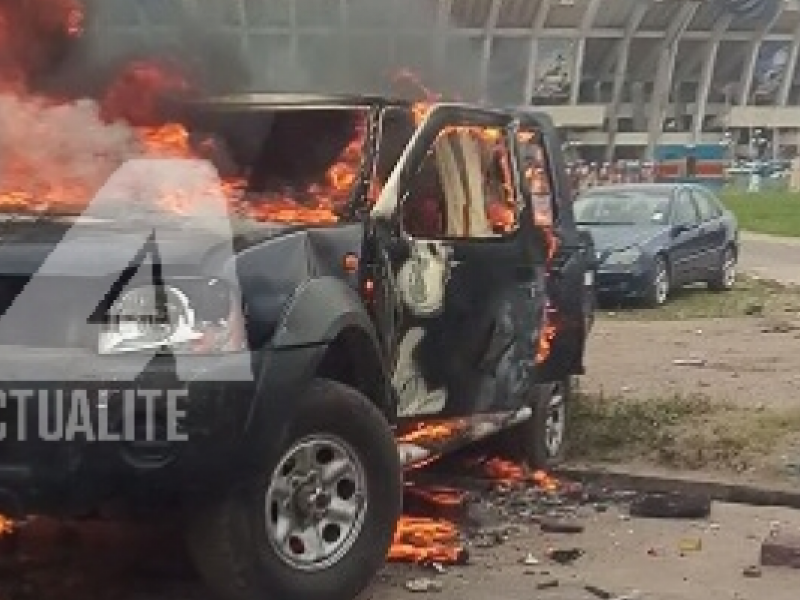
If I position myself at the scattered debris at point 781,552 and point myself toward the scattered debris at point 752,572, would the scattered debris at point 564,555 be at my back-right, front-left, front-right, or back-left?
front-right

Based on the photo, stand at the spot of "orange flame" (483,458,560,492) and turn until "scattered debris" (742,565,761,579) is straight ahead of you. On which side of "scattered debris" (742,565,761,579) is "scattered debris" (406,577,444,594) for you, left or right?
right

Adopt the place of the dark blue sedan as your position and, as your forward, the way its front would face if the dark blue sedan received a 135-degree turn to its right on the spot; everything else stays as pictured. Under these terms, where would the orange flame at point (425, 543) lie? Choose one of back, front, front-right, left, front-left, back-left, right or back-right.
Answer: back

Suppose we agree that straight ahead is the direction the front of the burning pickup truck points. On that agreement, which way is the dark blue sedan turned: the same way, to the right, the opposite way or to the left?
the same way

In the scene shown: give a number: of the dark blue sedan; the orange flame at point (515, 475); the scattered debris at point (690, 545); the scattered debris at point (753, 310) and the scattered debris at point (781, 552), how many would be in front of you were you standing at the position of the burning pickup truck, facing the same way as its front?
0

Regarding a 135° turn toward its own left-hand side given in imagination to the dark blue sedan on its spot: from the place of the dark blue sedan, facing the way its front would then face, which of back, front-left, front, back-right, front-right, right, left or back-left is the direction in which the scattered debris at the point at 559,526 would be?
right

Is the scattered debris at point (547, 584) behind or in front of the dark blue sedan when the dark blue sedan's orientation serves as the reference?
in front

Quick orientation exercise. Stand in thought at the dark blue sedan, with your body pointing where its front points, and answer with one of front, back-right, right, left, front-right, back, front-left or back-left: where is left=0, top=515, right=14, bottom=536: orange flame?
front-left

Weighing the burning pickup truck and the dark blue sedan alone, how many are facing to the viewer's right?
0

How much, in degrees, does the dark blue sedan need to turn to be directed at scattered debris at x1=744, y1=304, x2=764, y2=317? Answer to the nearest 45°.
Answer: approximately 90° to its left

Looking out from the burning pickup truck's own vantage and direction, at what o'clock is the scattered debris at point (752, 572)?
The scattered debris is roughly at 9 o'clock from the burning pickup truck.

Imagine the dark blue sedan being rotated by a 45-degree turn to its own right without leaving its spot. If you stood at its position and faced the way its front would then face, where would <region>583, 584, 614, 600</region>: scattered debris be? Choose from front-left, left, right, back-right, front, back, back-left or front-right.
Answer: left

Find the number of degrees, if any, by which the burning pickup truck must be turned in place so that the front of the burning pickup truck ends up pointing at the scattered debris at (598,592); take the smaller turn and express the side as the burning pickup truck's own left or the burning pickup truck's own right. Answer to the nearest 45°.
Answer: approximately 135° to the burning pickup truck's own left

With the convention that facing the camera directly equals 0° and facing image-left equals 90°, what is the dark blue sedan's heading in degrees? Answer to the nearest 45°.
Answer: approximately 45°

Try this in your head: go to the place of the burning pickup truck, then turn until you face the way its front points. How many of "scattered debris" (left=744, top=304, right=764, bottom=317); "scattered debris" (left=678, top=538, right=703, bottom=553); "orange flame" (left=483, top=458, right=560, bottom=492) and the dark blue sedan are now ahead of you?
0
